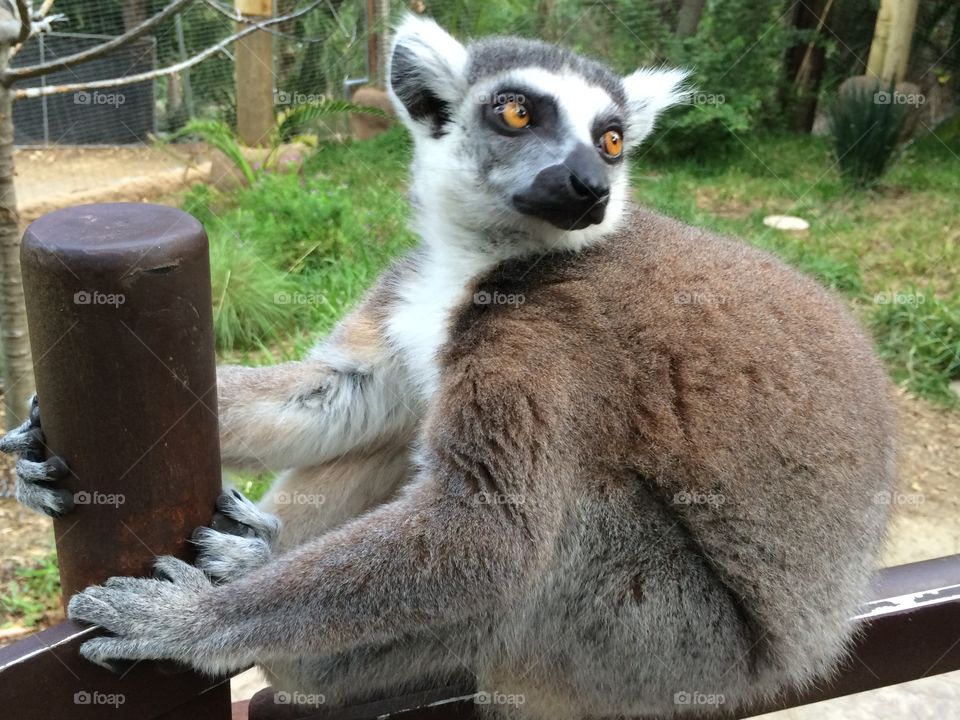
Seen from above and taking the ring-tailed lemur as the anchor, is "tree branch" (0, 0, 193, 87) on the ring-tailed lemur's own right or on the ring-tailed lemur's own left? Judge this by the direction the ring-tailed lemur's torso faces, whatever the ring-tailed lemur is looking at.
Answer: on the ring-tailed lemur's own right

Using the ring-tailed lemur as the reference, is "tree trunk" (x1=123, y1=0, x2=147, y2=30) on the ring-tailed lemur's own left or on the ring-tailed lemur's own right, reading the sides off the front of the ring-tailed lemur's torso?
on the ring-tailed lemur's own right

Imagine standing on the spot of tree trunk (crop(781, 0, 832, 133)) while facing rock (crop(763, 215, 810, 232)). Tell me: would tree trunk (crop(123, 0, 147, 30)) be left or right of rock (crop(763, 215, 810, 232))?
right

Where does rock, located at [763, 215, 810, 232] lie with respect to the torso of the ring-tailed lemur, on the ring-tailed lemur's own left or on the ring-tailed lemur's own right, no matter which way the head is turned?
on the ring-tailed lemur's own right

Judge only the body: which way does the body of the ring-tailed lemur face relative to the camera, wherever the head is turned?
to the viewer's left

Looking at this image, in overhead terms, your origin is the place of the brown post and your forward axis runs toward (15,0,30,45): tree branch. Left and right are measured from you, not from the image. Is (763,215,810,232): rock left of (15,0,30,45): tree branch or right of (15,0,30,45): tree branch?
right

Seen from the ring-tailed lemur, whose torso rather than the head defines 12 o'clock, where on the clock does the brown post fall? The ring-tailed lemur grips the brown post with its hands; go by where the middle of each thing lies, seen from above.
The brown post is roughly at 11 o'clock from the ring-tailed lemur.

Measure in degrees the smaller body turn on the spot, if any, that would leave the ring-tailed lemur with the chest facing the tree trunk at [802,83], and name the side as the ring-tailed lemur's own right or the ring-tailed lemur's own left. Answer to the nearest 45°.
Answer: approximately 90° to the ring-tailed lemur's own right

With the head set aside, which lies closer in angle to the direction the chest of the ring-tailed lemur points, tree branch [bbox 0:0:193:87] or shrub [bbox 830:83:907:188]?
the tree branch

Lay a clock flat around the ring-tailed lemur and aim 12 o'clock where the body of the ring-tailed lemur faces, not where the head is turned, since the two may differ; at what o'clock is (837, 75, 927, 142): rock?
The rock is roughly at 4 o'clock from the ring-tailed lemur.

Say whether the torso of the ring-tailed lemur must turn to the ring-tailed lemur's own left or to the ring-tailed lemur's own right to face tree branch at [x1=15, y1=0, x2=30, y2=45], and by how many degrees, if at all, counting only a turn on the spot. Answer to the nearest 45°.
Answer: approximately 45° to the ring-tailed lemur's own right
